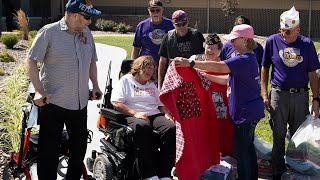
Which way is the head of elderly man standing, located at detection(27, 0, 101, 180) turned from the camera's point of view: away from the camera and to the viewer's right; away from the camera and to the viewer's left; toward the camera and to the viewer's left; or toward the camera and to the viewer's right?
toward the camera and to the viewer's right

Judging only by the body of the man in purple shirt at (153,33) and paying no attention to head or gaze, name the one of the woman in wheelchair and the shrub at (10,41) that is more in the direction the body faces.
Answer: the woman in wheelchair

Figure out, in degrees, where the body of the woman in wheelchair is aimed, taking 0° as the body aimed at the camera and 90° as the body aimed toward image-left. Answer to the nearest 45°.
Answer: approximately 315°

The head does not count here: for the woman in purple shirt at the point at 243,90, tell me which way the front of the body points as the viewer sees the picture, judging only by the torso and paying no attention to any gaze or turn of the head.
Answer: to the viewer's left

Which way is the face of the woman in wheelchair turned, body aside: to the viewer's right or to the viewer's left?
to the viewer's right

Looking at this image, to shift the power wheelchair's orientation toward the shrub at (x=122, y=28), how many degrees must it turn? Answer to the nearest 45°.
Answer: approximately 135° to its left

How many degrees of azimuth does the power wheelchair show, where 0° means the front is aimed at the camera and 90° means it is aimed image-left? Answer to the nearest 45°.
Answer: approximately 315°

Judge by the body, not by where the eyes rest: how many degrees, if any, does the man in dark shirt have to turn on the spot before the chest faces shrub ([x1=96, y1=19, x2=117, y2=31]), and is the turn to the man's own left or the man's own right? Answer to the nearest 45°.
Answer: approximately 180°

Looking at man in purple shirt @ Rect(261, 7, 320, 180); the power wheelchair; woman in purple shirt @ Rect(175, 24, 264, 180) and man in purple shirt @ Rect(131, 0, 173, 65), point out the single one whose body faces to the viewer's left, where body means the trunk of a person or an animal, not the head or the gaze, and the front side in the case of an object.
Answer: the woman in purple shirt

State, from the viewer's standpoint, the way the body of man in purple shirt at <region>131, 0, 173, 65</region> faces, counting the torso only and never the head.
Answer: toward the camera

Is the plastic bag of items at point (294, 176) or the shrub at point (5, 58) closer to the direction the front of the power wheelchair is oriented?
the plastic bag of items

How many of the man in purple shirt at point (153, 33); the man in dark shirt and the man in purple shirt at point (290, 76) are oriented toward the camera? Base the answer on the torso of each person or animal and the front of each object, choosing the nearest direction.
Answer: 3

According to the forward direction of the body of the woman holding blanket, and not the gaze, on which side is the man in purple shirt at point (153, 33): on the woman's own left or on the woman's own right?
on the woman's own right
